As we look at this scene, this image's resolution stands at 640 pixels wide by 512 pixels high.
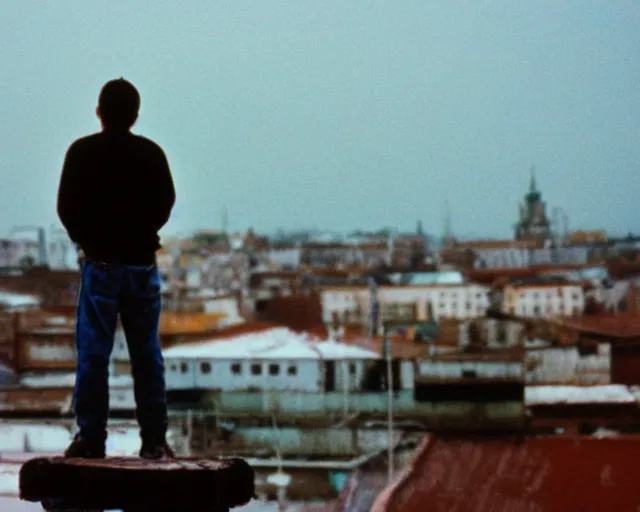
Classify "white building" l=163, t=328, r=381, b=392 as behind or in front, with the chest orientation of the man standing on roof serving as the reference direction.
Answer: in front

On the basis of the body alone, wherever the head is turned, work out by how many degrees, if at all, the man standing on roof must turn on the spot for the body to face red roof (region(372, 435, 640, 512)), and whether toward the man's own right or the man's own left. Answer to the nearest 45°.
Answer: approximately 45° to the man's own right

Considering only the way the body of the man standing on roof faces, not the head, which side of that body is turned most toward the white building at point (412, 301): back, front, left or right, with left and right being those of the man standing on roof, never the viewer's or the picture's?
front

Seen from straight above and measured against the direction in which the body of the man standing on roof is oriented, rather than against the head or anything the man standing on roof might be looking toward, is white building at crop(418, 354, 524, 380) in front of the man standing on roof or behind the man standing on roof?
in front

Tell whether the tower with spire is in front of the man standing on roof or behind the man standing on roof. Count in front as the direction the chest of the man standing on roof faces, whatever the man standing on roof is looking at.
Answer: in front

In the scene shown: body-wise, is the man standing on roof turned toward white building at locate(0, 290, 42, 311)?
yes

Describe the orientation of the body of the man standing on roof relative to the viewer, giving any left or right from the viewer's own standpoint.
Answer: facing away from the viewer
